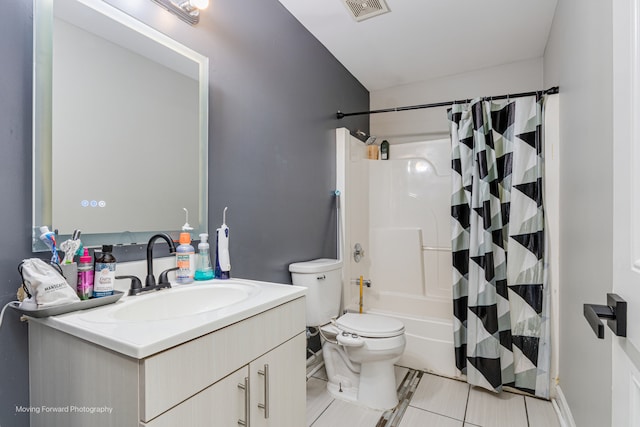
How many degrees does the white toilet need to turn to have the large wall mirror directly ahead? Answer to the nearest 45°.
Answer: approximately 90° to its right

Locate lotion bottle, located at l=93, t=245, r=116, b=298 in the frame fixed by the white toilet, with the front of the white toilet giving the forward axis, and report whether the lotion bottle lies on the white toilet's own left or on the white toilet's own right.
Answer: on the white toilet's own right

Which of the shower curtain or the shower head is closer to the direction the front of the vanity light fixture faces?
the shower curtain

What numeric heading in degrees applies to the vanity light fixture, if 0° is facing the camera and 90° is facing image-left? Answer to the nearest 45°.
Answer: approximately 315°
